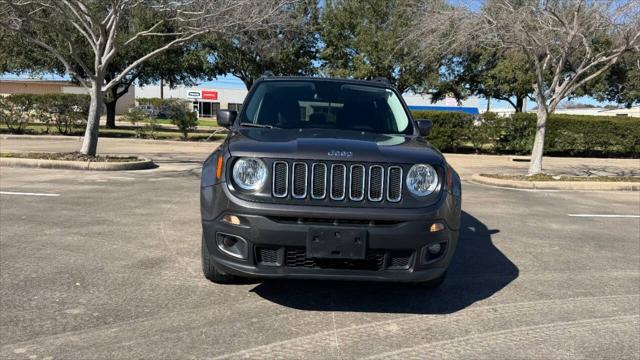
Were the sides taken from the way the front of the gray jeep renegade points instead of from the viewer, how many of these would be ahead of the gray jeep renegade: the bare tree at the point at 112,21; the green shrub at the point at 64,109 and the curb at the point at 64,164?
0

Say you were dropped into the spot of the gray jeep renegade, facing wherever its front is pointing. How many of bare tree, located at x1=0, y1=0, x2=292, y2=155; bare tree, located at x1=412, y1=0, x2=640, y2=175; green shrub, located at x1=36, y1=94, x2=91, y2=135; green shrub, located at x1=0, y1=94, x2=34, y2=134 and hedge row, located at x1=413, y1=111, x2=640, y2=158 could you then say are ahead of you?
0

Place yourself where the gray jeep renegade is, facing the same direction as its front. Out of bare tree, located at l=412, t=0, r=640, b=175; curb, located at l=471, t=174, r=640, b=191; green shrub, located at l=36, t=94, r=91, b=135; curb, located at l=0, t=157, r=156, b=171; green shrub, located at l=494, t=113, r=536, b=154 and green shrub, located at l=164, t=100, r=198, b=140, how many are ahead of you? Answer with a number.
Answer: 0

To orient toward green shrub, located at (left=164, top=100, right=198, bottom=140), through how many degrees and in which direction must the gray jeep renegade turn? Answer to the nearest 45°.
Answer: approximately 180°

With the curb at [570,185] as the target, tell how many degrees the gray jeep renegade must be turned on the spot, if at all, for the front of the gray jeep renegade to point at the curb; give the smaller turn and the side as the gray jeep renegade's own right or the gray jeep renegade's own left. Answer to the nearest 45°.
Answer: approximately 135° to the gray jeep renegade's own left

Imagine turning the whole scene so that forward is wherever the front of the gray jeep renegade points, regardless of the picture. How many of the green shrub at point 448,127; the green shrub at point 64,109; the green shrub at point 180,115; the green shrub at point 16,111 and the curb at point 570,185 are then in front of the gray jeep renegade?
0

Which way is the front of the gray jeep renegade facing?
toward the camera

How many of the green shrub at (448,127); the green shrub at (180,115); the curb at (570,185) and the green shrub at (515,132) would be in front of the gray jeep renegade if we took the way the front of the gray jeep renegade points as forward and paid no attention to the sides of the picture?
0

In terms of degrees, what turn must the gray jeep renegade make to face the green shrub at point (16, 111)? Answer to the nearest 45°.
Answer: approximately 135° to its right

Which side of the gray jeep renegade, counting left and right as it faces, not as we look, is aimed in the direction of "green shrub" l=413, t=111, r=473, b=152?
back

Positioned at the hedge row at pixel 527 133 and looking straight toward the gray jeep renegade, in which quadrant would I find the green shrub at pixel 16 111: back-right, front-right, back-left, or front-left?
front-right

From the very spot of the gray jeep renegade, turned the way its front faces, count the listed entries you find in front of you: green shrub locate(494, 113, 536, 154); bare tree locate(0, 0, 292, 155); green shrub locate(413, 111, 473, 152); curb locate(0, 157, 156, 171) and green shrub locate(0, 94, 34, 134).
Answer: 0

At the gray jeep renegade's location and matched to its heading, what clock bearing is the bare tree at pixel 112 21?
The bare tree is roughly at 5 o'clock from the gray jeep renegade.

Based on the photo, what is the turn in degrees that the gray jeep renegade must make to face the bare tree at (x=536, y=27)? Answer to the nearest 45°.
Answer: approximately 135° to its left

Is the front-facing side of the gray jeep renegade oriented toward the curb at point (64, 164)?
no

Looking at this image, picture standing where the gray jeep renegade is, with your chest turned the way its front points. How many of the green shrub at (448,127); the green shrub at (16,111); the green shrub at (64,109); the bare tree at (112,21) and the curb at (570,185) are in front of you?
0
